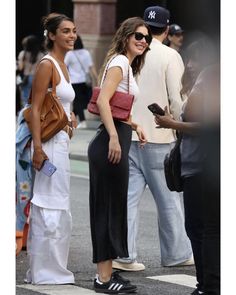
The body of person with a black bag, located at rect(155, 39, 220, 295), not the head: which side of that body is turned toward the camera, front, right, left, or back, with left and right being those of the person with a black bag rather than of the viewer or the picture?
left

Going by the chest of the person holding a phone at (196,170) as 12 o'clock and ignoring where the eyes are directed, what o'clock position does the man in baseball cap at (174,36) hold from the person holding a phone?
The man in baseball cap is roughly at 3 o'clock from the person holding a phone.

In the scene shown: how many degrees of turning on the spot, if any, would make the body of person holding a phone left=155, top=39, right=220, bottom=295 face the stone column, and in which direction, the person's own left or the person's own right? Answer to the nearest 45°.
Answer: approximately 90° to the person's own right

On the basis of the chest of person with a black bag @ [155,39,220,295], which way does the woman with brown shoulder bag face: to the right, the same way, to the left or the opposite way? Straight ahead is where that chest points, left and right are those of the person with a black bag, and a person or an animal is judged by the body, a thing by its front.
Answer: the opposite way
